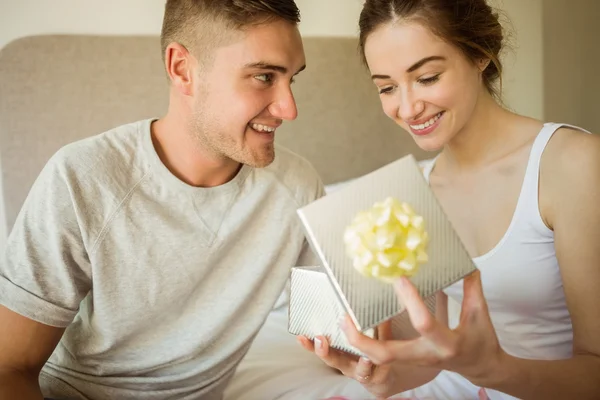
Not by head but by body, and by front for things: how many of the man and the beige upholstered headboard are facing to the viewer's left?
0

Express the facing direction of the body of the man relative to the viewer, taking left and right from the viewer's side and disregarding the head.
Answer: facing the viewer and to the right of the viewer

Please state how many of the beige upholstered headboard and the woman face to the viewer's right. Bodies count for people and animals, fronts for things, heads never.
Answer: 0

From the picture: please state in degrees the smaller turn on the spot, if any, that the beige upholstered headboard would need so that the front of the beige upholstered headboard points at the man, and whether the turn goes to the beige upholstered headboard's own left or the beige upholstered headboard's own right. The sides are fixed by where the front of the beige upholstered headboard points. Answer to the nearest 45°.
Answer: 0° — it already faces them

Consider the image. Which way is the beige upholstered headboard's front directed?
toward the camera

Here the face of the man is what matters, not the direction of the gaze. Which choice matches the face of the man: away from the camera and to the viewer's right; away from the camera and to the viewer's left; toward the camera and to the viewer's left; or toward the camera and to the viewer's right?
toward the camera and to the viewer's right

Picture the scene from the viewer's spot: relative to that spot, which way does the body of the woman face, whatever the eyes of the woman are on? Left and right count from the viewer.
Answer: facing the viewer and to the left of the viewer
